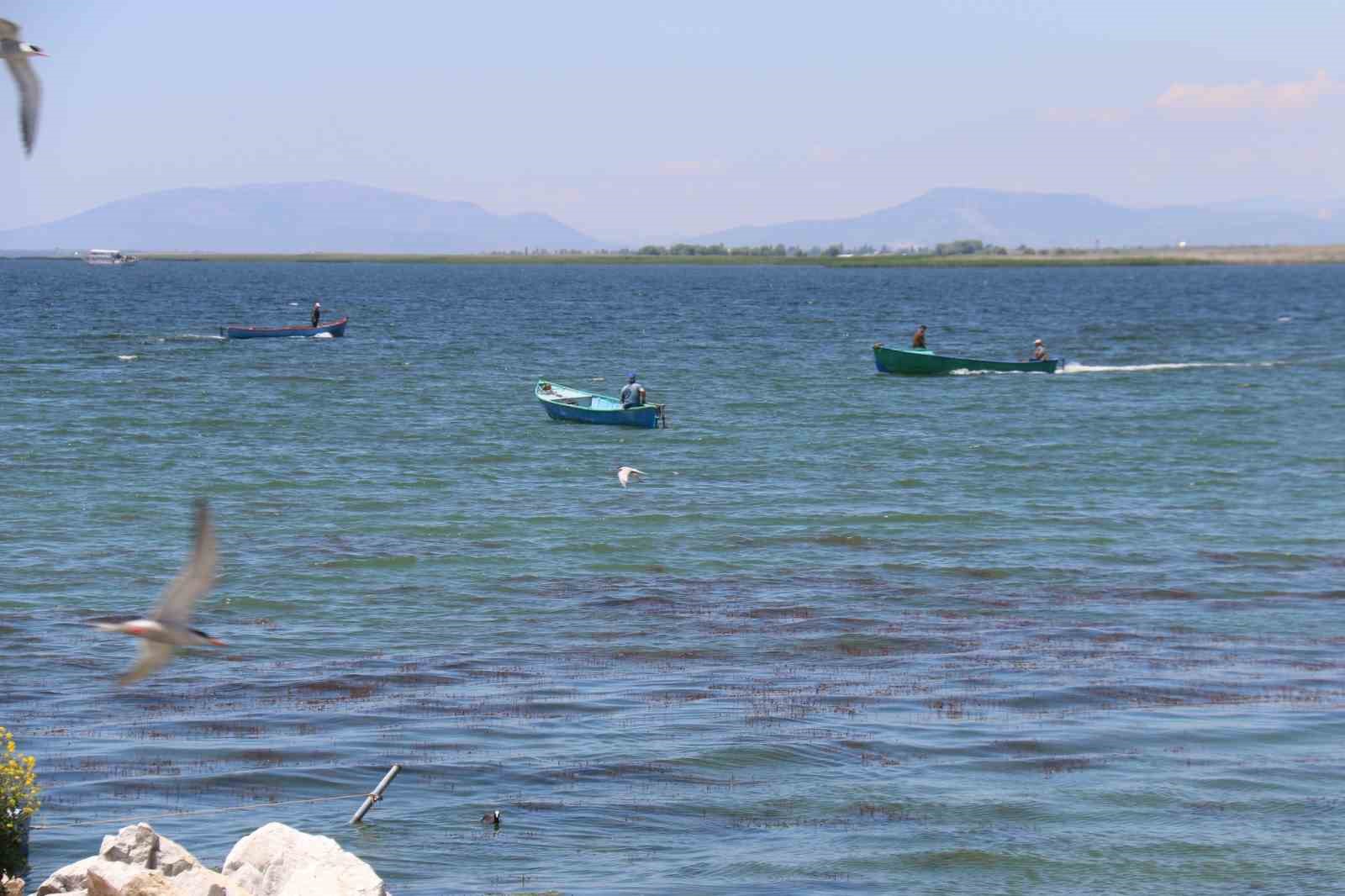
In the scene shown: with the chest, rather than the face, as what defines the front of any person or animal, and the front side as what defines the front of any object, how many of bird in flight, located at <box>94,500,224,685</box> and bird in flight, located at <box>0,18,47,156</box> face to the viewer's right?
2

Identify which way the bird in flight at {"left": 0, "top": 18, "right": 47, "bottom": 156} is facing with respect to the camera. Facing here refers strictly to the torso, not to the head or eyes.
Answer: to the viewer's right

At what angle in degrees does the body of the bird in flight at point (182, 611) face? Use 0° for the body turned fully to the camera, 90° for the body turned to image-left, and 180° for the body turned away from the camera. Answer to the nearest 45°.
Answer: approximately 270°
